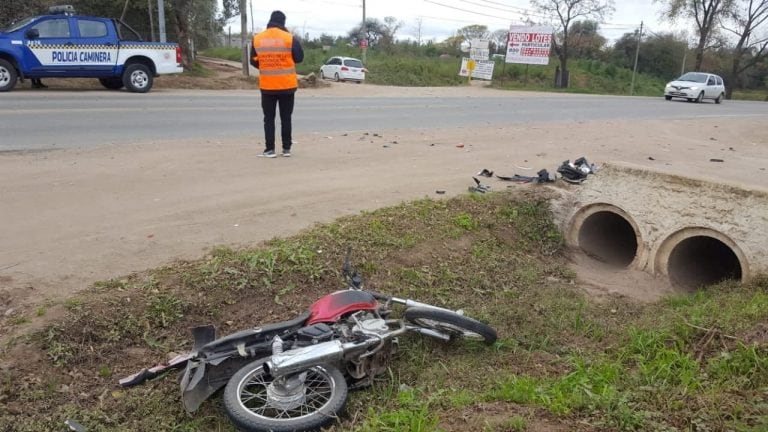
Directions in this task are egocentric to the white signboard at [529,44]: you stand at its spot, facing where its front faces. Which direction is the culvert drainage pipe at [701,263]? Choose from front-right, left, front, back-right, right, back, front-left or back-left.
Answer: front

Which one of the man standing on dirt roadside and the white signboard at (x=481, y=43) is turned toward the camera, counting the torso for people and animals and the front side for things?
the white signboard

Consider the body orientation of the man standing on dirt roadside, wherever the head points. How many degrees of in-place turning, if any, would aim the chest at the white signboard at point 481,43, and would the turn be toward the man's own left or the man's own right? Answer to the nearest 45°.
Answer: approximately 45° to the man's own right

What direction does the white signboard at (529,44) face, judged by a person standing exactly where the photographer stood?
facing the viewer

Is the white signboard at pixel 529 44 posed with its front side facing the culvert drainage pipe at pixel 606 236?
yes

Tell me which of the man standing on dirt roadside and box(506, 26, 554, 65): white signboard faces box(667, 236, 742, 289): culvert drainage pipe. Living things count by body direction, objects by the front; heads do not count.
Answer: the white signboard

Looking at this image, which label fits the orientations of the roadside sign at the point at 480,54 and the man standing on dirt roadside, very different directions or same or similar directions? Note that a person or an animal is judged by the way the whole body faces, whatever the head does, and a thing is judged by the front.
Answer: very different directions

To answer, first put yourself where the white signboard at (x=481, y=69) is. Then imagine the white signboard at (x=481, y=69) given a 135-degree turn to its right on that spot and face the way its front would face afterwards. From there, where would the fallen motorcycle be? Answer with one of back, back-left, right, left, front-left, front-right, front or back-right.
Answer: back-left

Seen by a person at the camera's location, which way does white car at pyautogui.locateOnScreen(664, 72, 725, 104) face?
facing the viewer and to the left of the viewer

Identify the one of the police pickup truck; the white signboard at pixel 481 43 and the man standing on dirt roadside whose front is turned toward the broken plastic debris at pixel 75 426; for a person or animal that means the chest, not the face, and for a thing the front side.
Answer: the white signboard

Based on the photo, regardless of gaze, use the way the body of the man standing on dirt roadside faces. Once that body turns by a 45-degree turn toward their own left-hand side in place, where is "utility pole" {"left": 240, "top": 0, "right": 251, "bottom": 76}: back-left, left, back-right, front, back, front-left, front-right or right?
front-right

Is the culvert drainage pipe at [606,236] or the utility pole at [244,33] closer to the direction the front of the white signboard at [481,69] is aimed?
the culvert drainage pipe

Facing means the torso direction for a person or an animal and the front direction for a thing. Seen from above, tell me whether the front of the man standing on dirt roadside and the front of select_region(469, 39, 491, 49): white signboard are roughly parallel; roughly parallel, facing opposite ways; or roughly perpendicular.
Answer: roughly parallel, facing opposite ways

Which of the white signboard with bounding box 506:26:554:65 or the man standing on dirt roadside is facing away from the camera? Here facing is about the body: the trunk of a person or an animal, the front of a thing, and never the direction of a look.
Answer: the man standing on dirt roadside

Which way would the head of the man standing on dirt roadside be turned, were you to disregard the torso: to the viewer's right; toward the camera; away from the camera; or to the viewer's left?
away from the camera

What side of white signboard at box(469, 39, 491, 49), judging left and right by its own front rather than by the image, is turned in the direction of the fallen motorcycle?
front

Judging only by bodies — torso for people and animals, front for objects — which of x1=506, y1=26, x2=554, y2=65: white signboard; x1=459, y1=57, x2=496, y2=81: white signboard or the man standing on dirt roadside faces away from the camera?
the man standing on dirt roadside

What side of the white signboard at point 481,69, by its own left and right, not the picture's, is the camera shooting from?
front

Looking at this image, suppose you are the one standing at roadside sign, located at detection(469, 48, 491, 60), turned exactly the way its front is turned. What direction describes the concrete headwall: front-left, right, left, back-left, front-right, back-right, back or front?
front

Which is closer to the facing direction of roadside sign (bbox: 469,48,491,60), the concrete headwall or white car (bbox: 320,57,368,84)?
the concrete headwall
